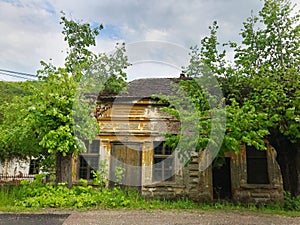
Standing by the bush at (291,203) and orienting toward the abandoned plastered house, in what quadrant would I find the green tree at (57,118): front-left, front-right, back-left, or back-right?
front-left

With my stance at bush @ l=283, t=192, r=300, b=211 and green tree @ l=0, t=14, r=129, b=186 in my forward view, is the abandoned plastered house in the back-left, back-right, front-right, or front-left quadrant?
front-right

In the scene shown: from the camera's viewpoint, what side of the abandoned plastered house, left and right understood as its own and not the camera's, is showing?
front

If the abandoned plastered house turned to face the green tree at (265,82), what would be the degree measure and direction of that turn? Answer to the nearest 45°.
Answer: approximately 45° to its left

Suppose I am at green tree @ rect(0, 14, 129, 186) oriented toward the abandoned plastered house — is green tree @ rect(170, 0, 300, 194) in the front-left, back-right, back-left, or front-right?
front-right

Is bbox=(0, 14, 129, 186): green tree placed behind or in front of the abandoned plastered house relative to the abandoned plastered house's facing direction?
in front

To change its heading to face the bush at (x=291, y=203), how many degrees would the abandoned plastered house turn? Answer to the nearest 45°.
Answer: approximately 45° to its left
